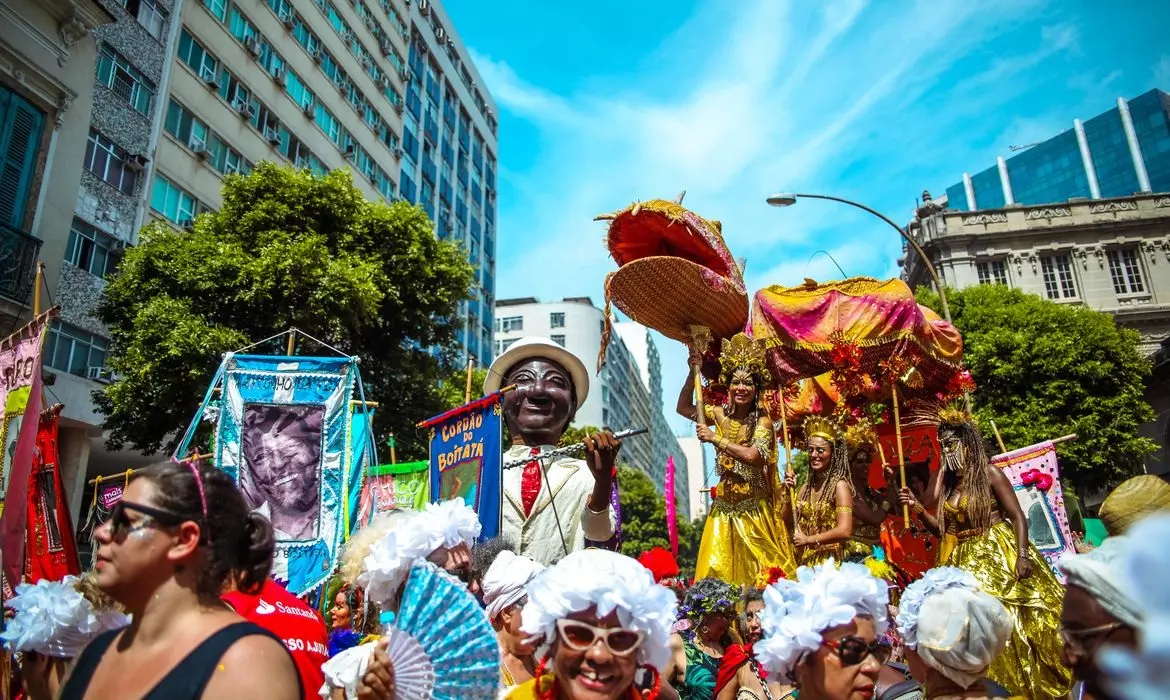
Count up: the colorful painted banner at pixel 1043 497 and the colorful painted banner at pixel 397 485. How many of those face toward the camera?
2

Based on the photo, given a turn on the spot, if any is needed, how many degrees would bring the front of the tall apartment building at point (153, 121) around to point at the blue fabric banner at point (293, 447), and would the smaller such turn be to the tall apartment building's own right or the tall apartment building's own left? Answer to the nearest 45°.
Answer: approximately 45° to the tall apartment building's own right

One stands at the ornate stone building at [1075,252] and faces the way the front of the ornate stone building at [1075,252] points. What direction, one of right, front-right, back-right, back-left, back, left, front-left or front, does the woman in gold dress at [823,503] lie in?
front-left

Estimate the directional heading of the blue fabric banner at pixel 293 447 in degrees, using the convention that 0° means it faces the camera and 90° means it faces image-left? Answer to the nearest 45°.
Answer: approximately 0°

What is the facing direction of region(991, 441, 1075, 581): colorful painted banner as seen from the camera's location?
facing the viewer

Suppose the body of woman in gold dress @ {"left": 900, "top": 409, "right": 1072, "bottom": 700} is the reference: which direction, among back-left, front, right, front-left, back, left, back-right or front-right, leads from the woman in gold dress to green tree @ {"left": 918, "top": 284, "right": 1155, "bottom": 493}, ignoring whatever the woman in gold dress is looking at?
back-right

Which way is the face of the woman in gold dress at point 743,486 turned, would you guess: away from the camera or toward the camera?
toward the camera

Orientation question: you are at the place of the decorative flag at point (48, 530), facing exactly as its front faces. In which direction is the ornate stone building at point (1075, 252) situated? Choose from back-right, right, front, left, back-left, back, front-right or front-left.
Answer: left

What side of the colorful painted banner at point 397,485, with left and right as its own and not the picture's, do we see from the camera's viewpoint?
front

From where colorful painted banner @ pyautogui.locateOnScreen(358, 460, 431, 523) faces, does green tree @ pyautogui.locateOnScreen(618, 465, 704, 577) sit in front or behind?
behind

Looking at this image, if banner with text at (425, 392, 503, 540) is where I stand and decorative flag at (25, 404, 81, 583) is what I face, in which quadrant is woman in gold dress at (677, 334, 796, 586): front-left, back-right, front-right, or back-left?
back-right

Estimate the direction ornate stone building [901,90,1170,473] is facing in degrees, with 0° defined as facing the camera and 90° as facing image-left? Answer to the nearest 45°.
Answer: approximately 45°

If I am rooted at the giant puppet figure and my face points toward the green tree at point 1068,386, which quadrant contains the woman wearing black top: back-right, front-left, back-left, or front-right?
back-right

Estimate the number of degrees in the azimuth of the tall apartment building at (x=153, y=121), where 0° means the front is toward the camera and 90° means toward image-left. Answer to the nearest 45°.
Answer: approximately 315°
